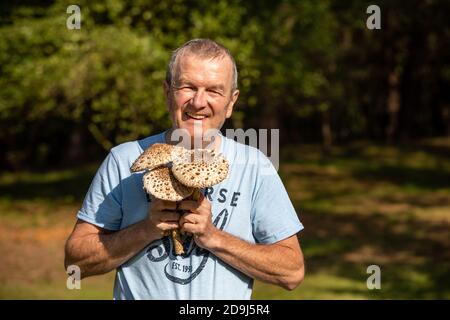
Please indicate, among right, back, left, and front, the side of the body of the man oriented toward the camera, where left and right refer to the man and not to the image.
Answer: front
